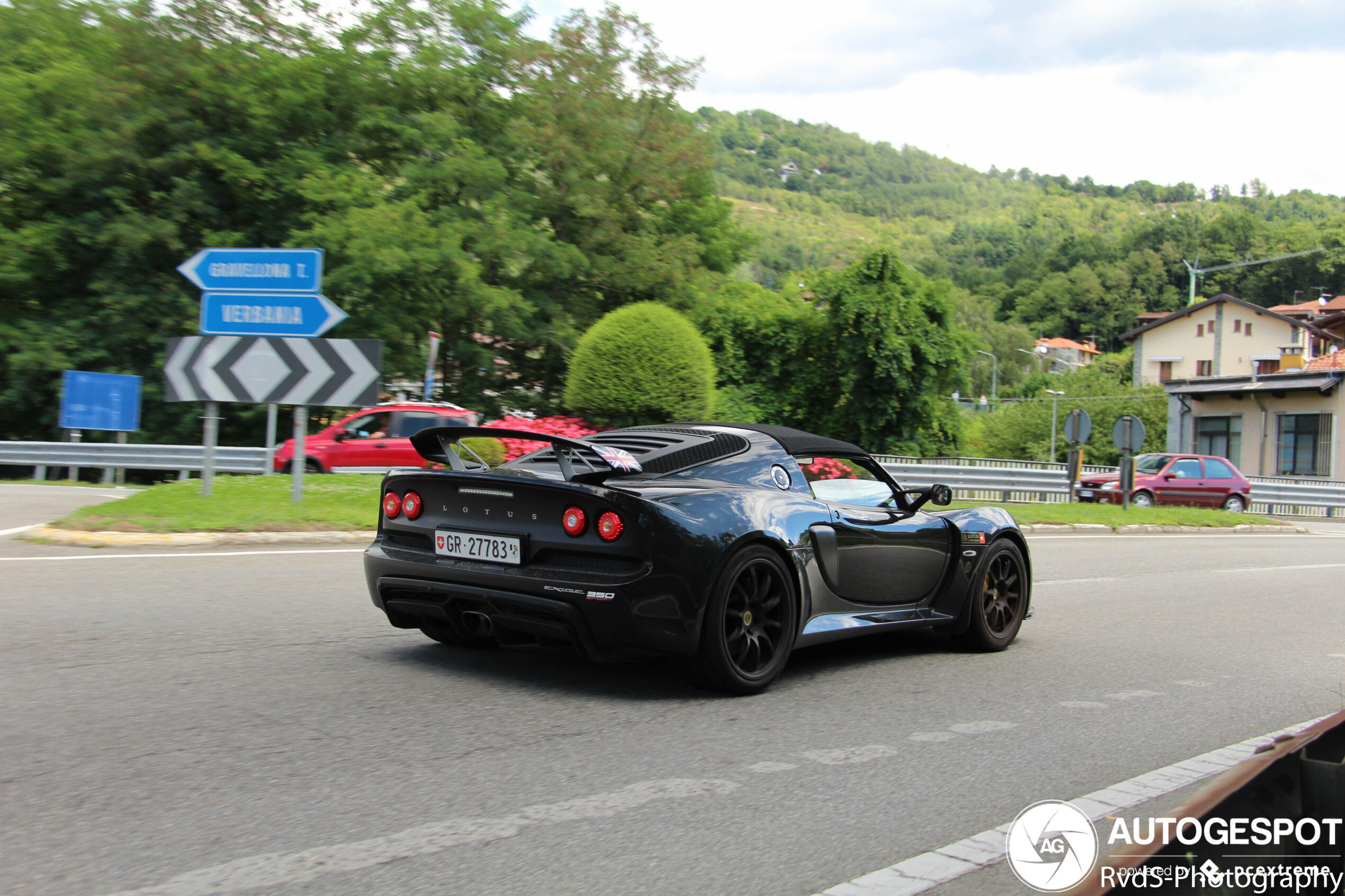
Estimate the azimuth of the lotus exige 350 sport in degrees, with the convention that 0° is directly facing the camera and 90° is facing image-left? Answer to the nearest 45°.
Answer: approximately 225°

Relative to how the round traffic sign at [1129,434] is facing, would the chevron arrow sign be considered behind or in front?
behind

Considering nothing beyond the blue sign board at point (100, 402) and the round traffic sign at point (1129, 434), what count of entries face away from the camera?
1

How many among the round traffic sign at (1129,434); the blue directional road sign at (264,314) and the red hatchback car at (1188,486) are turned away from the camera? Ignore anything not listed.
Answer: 1

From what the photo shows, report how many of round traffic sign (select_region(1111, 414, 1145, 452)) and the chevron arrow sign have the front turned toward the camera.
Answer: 1

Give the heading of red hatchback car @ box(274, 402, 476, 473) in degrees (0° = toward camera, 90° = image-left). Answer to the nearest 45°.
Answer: approximately 90°

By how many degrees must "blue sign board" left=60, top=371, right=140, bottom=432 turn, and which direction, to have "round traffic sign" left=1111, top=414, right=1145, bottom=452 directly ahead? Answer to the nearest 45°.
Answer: approximately 45° to its left

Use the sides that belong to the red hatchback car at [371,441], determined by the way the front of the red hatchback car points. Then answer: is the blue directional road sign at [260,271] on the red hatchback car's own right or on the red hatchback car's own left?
on the red hatchback car's own left

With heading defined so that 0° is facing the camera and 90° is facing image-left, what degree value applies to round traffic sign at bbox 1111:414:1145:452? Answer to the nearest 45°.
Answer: approximately 180°

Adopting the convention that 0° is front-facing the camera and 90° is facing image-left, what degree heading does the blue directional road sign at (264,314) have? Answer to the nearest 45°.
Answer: approximately 0°
